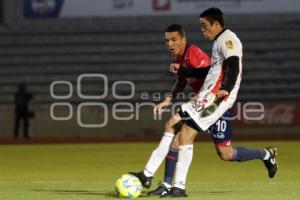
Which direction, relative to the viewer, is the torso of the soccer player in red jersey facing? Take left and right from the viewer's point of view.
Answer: facing the viewer and to the left of the viewer

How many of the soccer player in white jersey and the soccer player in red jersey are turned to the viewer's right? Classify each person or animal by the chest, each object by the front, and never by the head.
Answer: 0

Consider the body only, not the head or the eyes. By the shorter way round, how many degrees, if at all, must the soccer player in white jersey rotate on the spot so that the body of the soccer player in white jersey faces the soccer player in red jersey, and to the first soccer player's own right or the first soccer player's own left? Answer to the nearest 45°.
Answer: approximately 45° to the first soccer player's own right

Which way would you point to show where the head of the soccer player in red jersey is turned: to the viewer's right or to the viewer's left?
to the viewer's left

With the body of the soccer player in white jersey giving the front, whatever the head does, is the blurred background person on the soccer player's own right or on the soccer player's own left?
on the soccer player's own right

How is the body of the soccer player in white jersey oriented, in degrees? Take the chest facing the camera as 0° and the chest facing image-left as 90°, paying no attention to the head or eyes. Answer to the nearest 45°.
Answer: approximately 90°

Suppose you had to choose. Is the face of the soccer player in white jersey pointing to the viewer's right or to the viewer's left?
to the viewer's left
